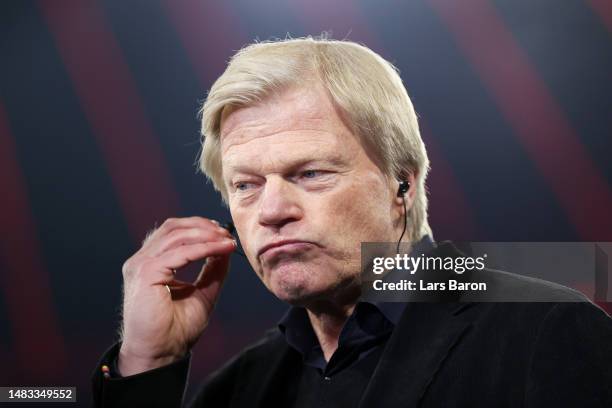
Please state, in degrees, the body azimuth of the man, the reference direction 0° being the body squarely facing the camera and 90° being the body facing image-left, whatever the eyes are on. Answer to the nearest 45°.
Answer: approximately 45°

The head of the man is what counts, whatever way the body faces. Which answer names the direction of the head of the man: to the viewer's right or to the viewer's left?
to the viewer's left
